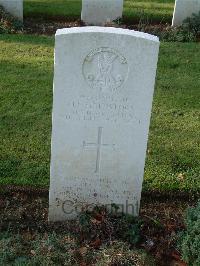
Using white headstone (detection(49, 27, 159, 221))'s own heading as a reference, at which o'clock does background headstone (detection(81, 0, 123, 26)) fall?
The background headstone is roughly at 6 o'clock from the white headstone.

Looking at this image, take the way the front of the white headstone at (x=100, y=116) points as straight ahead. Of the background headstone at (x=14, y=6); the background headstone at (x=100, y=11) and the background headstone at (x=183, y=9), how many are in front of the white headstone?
0

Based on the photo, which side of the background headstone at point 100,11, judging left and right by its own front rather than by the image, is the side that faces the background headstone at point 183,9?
left

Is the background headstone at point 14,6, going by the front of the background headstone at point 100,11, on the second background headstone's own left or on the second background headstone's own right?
on the second background headstone's own right

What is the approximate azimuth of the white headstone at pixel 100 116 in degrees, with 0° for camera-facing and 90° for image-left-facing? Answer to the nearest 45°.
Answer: approximately 0°

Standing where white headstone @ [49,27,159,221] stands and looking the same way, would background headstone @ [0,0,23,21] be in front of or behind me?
behind

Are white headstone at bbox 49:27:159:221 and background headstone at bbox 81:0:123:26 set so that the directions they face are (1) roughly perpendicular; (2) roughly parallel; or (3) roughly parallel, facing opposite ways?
roughly parallel

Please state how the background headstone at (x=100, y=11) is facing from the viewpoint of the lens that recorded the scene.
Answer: facing the viewer

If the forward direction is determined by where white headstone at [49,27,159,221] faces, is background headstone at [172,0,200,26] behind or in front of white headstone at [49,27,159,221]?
behind

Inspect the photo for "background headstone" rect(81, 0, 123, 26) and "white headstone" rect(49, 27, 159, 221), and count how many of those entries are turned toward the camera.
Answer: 2

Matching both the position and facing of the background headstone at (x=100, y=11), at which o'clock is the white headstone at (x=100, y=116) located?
The white headstone is roughly at 12 o'clock from the background headstone.
